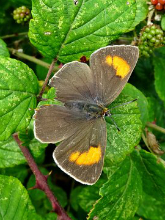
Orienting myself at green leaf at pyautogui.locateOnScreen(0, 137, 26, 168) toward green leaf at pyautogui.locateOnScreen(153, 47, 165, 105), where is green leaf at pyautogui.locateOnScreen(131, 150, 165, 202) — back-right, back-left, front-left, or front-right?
front-right

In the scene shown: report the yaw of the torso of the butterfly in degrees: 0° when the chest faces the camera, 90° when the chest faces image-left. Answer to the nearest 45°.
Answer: approximately 270°

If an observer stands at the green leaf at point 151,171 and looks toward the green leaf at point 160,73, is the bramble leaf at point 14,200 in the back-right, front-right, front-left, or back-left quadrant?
back-left

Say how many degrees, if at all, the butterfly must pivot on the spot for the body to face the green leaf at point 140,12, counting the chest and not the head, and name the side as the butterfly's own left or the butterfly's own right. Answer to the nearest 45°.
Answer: approximately 45° to the butterfly's own left

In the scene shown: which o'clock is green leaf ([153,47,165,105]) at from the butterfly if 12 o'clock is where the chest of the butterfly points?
The green leaf is roughly at 10 o'clock from the butterfly.
